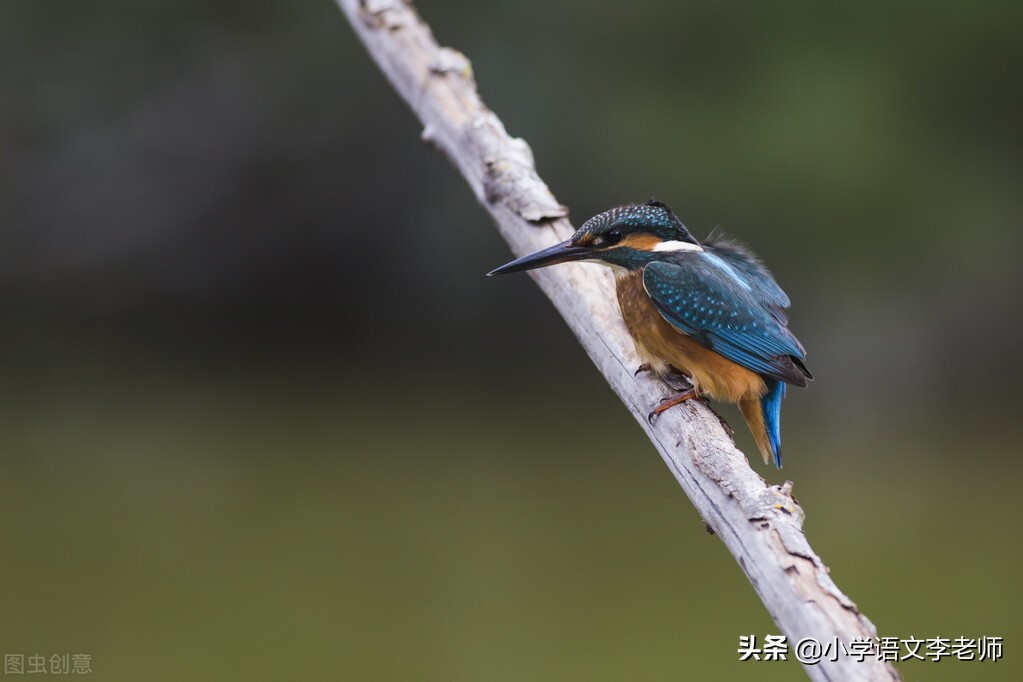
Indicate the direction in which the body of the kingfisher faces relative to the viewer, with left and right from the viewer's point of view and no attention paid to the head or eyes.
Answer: facing to the left of the viewer
